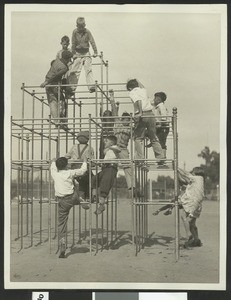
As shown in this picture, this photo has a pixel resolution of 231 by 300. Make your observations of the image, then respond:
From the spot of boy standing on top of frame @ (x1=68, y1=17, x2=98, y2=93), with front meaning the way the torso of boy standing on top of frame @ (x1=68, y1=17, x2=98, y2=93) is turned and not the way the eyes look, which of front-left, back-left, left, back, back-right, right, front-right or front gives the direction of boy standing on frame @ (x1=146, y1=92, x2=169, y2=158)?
left

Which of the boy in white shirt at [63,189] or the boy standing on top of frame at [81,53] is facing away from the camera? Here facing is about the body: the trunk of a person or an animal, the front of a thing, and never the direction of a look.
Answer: the boy in white shirt

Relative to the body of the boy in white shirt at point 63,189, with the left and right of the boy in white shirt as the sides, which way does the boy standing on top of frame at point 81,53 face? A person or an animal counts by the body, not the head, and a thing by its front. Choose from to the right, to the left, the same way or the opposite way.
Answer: the opposite way

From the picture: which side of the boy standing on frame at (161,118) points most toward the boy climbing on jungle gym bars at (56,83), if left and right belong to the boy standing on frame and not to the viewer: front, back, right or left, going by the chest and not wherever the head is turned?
front

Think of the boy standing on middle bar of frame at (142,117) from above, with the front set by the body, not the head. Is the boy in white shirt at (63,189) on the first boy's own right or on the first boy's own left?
on the first boy's own left

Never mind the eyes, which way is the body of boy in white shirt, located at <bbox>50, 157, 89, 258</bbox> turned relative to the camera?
away from the camera

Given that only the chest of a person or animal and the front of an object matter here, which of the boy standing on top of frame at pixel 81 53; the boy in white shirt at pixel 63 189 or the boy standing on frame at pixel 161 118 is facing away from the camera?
the boy in white shirt

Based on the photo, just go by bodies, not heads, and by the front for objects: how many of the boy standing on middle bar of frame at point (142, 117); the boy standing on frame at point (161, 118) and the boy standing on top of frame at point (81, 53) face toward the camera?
1
